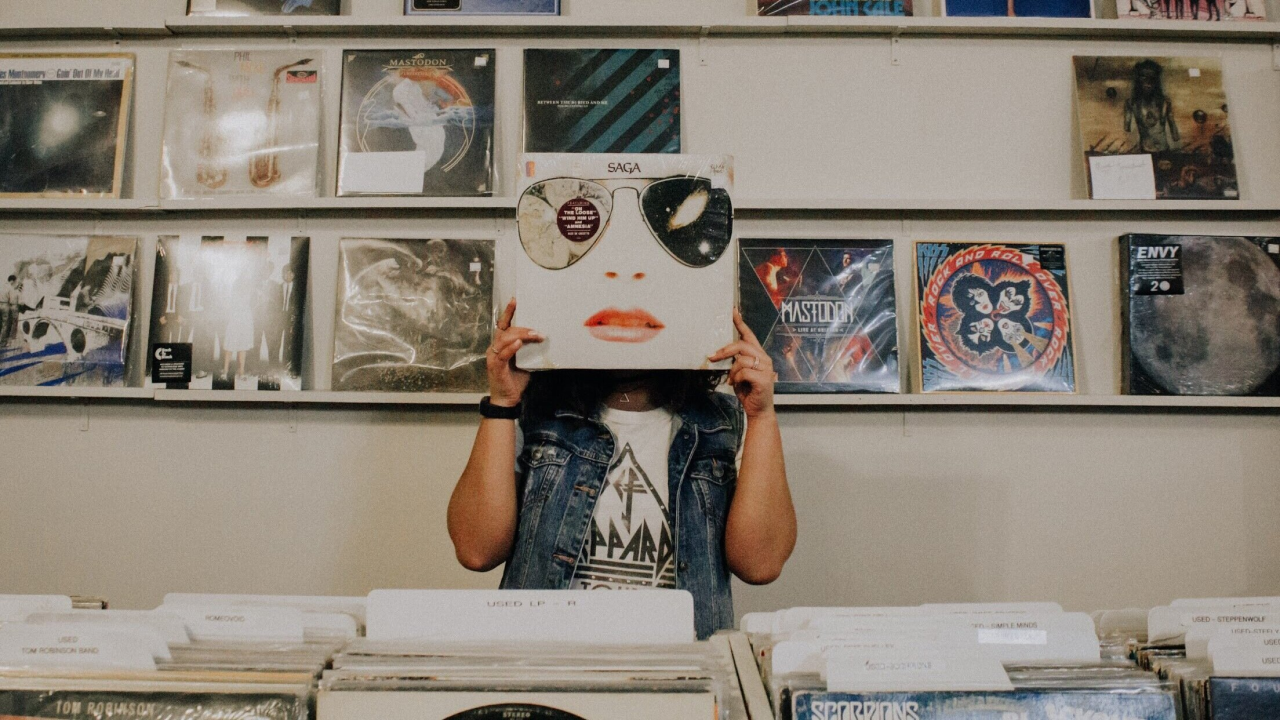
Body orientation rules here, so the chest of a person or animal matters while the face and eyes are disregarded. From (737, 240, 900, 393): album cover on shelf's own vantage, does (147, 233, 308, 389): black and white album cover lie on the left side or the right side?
on its right

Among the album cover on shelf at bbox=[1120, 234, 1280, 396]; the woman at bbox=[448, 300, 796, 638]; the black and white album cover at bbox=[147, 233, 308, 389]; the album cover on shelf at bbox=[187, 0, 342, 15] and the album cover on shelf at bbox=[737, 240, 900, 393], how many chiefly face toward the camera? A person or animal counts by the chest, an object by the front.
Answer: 5

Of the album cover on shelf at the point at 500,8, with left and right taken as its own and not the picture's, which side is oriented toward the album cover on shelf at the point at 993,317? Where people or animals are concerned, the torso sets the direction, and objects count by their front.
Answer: left

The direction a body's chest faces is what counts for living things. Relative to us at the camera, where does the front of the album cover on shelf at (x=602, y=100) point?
facing the viewer

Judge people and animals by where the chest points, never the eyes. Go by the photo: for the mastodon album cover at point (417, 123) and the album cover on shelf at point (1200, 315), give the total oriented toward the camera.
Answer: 2

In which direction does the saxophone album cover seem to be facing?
toward the camera

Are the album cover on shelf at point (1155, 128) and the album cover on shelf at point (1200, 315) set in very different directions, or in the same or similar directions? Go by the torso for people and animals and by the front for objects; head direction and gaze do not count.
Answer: same or similar directions

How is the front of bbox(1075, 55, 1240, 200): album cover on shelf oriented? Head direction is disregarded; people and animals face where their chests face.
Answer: toward the camera

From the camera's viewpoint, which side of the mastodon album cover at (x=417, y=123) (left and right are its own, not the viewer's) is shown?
front

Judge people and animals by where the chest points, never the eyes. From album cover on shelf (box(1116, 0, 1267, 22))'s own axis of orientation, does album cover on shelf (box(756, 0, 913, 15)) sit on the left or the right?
on its right
